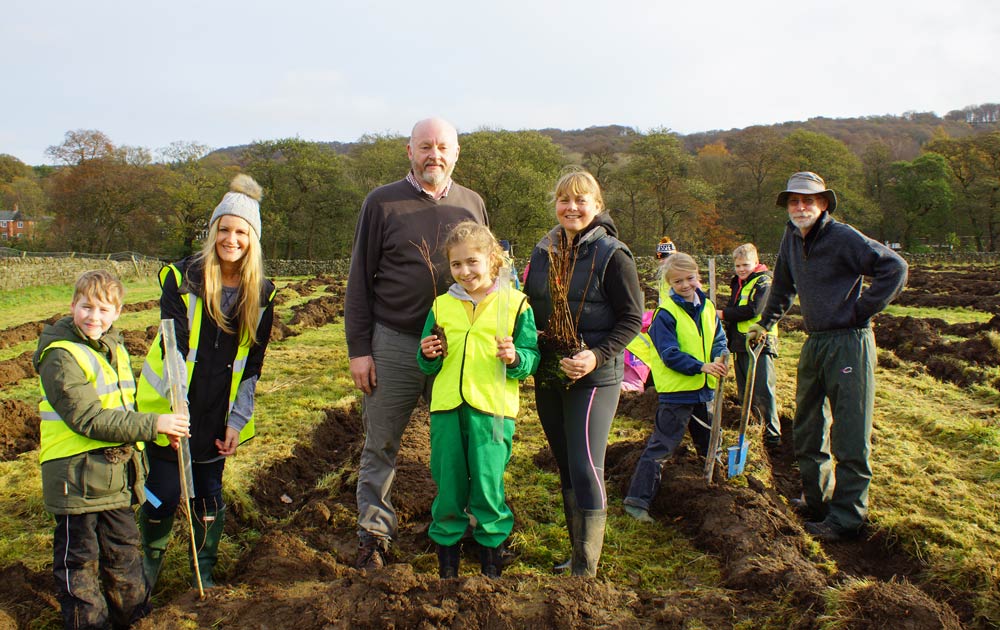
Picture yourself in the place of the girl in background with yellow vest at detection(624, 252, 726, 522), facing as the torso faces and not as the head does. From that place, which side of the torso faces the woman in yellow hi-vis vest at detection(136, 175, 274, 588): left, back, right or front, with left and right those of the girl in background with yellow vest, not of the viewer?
right

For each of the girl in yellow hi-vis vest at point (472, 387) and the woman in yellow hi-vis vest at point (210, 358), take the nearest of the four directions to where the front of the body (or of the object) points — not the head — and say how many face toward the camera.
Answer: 2

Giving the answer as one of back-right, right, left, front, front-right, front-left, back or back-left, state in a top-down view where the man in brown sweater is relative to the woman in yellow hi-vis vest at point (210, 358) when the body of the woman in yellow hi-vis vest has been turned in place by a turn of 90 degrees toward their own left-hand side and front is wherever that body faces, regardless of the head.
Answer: front

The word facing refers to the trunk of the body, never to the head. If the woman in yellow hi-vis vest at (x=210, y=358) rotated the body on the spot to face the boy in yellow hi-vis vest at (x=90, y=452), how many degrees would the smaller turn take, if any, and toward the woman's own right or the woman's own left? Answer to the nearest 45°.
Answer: approximately 45° to the woman's own right

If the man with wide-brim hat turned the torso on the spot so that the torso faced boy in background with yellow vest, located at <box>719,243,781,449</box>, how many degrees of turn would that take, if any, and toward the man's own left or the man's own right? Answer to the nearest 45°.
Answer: approximately 135° to the man's own right

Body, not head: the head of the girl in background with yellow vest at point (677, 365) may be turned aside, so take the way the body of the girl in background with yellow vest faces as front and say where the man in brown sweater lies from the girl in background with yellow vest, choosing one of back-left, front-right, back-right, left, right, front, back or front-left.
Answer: right

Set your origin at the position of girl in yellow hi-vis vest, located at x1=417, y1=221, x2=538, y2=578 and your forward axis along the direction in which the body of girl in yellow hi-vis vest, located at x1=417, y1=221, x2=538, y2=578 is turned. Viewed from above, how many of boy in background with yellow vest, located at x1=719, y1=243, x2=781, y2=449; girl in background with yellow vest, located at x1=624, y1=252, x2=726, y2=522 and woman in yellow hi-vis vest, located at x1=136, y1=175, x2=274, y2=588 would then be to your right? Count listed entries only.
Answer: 1

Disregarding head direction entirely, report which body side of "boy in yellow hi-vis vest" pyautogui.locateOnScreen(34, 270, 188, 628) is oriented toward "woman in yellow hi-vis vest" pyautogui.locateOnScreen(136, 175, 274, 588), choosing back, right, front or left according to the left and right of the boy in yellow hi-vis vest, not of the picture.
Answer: left
